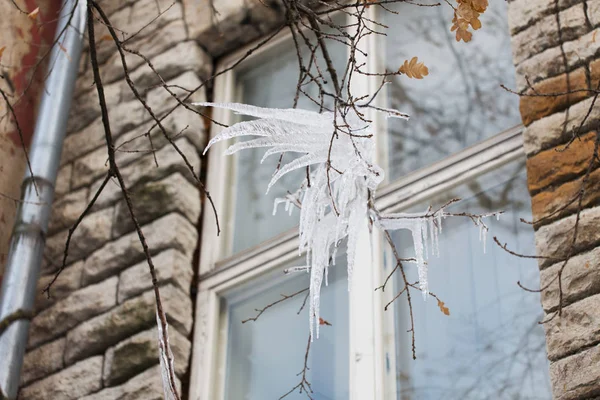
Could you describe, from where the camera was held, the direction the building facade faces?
facing the viewer and to the left of the viewer

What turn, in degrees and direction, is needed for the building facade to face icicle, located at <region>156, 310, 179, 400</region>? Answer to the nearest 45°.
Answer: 0° — it already faces it
